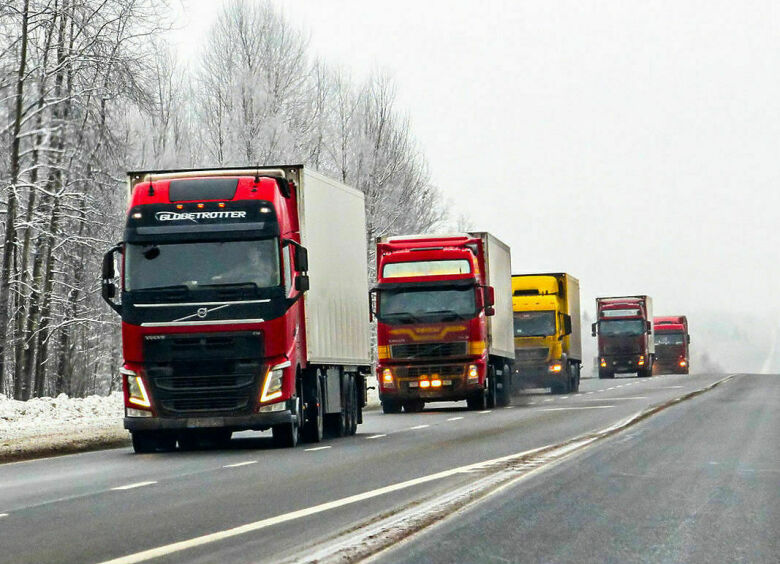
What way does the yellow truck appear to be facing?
toward the camera

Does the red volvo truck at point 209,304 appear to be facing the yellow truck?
no

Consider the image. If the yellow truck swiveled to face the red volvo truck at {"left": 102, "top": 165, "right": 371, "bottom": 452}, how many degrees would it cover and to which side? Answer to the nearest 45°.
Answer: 0° — it already faces it

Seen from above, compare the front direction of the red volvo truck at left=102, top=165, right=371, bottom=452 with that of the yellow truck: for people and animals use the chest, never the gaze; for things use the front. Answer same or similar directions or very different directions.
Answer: same or similar directions

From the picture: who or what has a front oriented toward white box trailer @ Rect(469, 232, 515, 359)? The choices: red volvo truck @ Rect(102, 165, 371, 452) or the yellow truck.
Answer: the yellow truck

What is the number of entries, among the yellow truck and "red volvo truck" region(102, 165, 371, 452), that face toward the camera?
2

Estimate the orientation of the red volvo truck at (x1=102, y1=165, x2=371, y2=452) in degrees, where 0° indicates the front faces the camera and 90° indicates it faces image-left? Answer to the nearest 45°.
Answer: approximately 0°

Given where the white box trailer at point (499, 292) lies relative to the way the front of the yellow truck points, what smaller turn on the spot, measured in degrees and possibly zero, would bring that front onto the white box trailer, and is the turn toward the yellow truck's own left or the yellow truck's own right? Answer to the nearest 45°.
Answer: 0° — it already faces it
